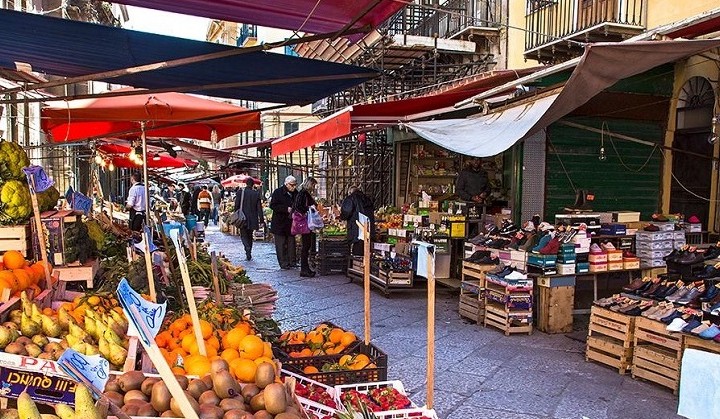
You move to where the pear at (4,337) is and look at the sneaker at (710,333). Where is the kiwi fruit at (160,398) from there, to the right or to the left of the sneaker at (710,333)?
right

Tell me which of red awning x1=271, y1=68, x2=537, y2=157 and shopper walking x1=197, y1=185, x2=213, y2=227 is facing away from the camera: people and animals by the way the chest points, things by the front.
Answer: the shopper walking

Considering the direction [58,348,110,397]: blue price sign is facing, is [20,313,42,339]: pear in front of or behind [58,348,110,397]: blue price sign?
behind

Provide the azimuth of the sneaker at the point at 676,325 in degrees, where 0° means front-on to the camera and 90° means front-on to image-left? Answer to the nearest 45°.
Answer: approximately 45°
